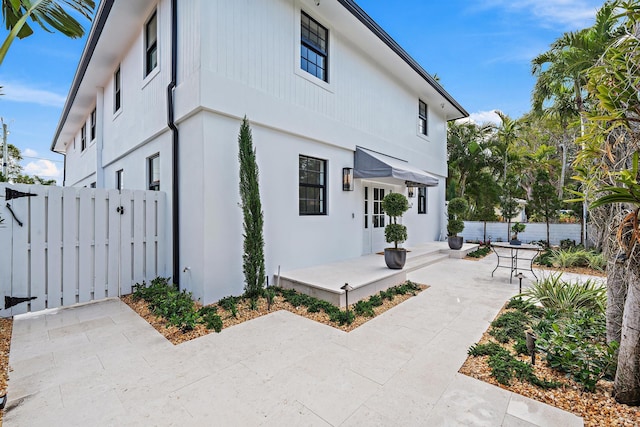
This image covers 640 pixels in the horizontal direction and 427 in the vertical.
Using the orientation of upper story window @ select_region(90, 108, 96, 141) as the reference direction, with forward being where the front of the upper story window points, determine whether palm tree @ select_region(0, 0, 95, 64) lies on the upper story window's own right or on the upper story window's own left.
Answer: on the upper story window's own left

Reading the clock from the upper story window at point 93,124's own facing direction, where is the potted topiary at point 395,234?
The potted topiary is roughly at 8 o'clock from the upper story window.

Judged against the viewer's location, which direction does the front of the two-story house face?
facing the viewer and to the right of the viewer

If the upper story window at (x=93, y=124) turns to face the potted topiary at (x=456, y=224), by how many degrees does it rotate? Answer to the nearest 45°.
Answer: approximately 135° to its left

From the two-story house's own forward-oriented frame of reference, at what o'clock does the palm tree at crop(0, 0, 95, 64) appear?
The palm tree is roughly at 3 o'clock from the two-story house.

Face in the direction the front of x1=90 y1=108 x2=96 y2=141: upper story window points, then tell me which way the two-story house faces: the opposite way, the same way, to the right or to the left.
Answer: to the left

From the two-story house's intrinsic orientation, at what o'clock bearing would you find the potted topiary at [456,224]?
The potted topiary is roughly at 10 o'clock from the two-story house.

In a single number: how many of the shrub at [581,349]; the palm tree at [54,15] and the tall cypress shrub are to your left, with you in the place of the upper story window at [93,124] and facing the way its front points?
3

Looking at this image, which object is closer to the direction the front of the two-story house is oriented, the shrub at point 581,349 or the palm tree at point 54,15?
the shrub

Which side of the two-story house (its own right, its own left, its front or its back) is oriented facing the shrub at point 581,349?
front

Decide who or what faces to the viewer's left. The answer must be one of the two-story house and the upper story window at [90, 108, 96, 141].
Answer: the upper story window

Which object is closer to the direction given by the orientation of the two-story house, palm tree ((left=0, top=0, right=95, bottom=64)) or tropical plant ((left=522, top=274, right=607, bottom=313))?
the tropical plant

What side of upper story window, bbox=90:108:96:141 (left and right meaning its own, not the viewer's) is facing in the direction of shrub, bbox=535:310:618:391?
left

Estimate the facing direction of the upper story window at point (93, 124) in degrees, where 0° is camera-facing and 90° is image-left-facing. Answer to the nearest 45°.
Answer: approximately 90°

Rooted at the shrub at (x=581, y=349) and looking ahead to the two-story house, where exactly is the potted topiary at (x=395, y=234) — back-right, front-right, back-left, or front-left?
front-right
